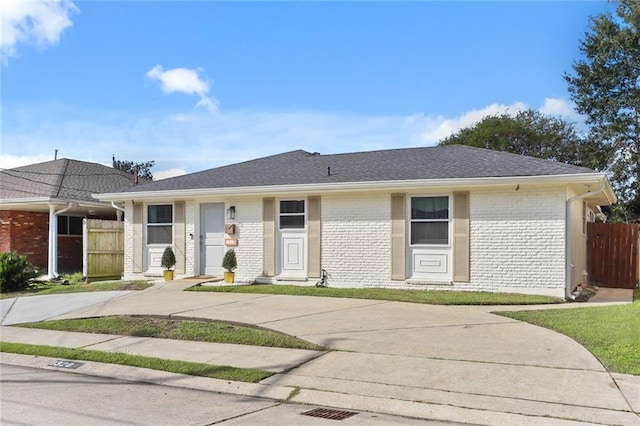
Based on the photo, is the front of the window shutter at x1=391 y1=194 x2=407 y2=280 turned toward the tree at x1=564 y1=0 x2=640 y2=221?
no

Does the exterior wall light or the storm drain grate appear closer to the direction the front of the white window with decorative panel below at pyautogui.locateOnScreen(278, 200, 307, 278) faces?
the storm drain grate

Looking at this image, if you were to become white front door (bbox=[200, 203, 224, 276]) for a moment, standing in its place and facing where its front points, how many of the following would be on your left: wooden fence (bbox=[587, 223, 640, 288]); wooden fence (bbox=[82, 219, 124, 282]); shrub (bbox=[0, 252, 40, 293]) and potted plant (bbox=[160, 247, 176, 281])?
1

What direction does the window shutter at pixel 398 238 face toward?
toward the camera

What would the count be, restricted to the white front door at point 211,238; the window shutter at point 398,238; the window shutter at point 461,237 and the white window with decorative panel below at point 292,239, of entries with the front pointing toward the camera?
4

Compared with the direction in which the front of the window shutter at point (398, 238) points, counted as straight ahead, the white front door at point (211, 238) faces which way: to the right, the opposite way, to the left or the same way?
the same way

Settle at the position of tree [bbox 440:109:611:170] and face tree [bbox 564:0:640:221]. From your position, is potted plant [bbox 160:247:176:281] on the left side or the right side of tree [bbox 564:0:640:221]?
right

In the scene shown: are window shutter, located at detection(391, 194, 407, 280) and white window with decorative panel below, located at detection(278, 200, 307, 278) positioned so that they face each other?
no

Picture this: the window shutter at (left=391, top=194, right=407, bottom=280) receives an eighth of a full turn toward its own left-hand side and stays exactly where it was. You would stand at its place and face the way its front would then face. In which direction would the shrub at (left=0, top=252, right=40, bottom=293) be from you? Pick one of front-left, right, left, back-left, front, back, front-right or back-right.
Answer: back-right

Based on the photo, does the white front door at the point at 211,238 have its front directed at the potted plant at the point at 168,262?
no

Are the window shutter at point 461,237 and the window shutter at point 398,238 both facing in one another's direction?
no

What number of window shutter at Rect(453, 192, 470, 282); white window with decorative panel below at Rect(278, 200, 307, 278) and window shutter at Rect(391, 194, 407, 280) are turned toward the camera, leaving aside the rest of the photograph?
3

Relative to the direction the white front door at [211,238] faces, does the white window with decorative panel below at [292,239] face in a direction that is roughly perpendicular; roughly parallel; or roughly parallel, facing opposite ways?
roughly parallel

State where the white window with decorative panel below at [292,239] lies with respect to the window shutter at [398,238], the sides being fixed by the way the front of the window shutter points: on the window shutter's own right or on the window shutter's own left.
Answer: on the window shutter's own right

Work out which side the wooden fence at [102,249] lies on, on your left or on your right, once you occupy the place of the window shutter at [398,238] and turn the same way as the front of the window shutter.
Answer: on your right

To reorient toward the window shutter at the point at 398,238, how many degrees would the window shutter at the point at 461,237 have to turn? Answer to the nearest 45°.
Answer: approximately 90° to its right

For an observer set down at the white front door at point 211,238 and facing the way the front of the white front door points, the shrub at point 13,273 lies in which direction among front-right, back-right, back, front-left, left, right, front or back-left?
right

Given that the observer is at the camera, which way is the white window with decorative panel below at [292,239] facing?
facing the viewer

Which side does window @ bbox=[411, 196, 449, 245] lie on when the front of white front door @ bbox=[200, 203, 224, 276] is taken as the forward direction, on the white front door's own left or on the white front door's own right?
on the white front door's own left

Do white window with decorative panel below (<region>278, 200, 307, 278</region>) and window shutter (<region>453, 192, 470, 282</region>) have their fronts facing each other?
no

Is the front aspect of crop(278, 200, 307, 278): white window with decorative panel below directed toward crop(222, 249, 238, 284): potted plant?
no

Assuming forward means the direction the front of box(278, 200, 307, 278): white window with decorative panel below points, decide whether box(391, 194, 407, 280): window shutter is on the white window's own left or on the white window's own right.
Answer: on the white window's own left

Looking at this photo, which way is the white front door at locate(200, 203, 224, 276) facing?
toward the camera
